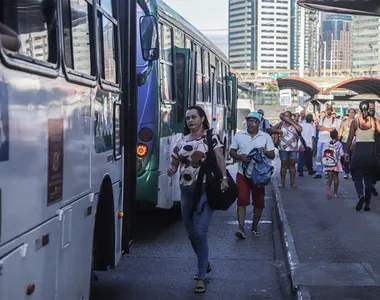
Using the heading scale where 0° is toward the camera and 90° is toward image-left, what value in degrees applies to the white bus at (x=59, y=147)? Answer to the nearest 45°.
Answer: approximately 225°

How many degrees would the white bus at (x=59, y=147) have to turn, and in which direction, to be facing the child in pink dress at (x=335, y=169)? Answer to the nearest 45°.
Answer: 0° — it already faces them
